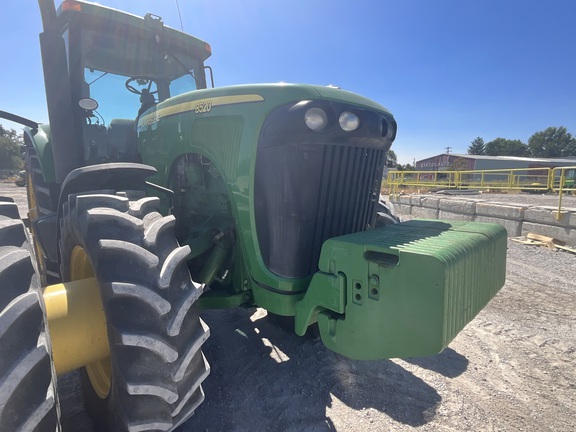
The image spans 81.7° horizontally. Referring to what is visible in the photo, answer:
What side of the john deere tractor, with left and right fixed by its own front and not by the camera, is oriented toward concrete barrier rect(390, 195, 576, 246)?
left

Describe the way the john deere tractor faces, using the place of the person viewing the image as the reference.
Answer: facing the viewer and to the right of the viewer

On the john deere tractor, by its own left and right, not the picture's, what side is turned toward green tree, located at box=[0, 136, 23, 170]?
back

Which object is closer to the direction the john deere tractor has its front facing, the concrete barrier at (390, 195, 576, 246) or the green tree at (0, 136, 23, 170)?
the concrete barrier
